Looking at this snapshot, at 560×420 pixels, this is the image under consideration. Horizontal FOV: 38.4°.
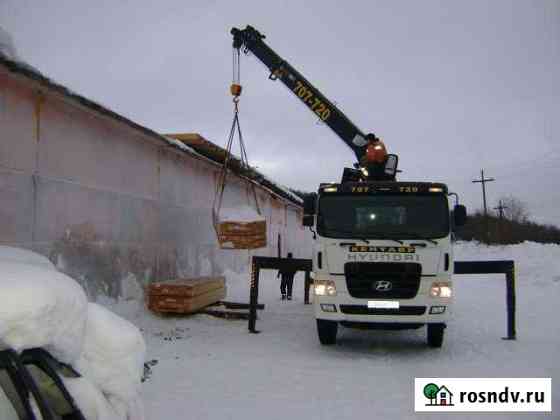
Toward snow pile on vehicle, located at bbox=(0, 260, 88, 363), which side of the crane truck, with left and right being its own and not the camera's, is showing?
front

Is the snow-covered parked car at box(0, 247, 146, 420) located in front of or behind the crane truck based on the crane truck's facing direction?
in front

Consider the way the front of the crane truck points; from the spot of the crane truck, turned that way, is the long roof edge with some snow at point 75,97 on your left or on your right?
on your right

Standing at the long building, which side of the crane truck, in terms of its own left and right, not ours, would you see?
right

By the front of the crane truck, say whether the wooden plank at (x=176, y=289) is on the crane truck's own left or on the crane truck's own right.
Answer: on the crane truck's own right

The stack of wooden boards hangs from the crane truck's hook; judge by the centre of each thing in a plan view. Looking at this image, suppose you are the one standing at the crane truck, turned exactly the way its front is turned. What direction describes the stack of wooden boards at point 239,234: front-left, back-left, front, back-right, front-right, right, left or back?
back-right

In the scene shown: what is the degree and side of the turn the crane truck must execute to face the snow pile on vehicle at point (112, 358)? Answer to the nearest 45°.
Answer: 0° — it already faces it

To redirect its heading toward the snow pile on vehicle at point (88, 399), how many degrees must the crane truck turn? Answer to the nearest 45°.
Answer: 0° — it already faces it

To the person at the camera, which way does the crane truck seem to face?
facing the viewer
